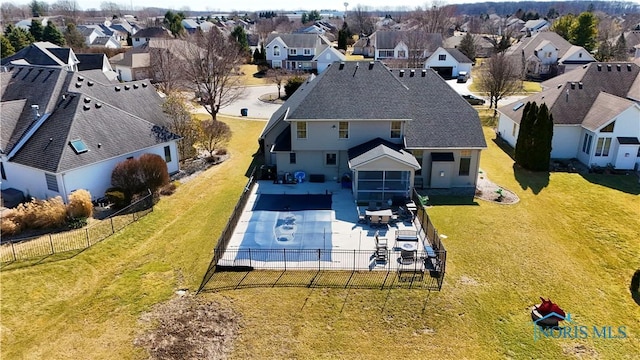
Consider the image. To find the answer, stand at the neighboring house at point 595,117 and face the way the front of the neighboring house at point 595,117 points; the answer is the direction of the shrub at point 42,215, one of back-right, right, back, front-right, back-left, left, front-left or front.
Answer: back-left

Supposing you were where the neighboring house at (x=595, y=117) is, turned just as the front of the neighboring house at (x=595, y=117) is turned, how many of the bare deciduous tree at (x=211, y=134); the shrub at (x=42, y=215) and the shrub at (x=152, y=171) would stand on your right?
0

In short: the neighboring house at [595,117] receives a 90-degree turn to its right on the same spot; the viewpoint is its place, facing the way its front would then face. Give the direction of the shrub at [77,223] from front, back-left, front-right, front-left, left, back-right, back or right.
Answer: back-right

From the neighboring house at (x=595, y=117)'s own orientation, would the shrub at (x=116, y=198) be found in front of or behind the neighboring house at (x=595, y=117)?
behind

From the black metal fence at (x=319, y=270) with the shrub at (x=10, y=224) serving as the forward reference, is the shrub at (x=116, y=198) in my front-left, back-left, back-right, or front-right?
front-right

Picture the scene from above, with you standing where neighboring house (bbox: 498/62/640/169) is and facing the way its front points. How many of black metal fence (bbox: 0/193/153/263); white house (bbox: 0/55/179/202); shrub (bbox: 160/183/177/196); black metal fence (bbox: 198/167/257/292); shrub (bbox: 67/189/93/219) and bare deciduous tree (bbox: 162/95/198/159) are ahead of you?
0

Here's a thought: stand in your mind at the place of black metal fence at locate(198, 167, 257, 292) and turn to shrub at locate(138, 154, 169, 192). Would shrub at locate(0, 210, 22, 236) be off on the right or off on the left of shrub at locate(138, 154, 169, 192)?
left

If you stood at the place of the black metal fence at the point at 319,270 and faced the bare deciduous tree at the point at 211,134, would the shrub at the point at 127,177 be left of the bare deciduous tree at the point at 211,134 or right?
left

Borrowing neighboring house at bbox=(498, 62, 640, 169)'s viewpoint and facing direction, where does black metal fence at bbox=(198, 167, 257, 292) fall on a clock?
The black metal fence is roughly at 7 o'clock from the neighboring house.

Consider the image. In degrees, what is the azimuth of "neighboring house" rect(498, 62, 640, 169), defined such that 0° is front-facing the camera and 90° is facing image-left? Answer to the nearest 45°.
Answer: approximately 180°

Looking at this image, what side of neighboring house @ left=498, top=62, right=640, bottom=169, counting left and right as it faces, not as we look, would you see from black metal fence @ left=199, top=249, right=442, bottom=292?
back

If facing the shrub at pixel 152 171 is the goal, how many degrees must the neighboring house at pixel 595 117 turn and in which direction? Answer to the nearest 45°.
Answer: approximately 135° to its left

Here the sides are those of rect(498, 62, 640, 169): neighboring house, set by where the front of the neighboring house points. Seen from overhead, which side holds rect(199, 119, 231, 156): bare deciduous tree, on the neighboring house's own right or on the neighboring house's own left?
on the neighboring house's own left

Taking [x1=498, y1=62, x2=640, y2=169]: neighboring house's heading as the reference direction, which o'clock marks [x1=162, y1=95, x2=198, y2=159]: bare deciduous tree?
The bare deciduous tree is roughly at 8 o'clock from the neighboring house.

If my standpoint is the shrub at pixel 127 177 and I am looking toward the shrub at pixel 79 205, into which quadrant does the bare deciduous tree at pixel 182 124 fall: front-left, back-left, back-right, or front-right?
back-right

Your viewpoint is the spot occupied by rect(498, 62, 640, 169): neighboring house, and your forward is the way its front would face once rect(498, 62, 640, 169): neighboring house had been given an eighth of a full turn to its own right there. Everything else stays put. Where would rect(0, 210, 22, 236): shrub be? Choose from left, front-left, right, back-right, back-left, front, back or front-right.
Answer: back

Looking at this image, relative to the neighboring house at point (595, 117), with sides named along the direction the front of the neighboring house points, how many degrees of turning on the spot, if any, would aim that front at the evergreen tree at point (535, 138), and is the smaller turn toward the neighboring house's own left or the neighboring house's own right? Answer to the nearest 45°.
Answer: approximately 135° to the neighboring house's own left

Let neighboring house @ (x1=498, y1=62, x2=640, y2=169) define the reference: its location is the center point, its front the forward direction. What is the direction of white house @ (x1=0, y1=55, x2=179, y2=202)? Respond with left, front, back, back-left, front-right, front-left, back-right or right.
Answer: back-left
